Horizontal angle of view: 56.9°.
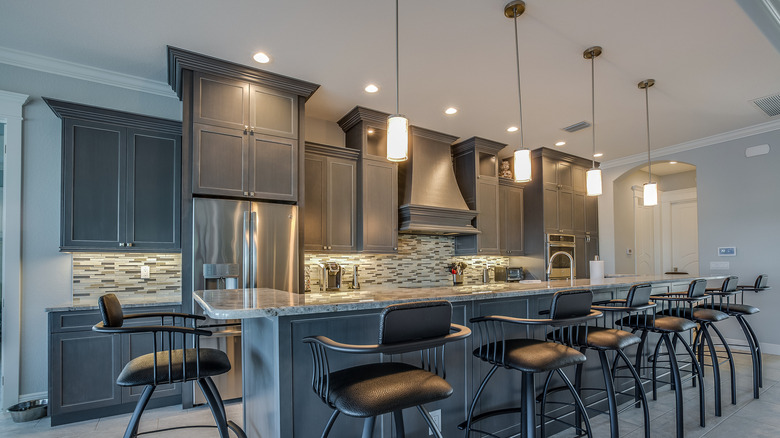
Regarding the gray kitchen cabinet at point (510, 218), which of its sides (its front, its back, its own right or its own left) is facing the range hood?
right

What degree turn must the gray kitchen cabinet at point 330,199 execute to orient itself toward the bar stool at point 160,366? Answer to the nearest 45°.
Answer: approximately 45° to its right

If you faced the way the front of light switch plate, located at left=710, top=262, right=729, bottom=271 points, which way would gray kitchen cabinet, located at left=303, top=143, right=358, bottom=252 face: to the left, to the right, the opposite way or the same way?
to the left

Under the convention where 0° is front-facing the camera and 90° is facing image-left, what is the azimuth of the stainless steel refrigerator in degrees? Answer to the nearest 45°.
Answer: approximately 0°

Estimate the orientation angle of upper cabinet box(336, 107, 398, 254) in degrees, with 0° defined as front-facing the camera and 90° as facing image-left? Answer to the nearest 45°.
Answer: approximately 315°
